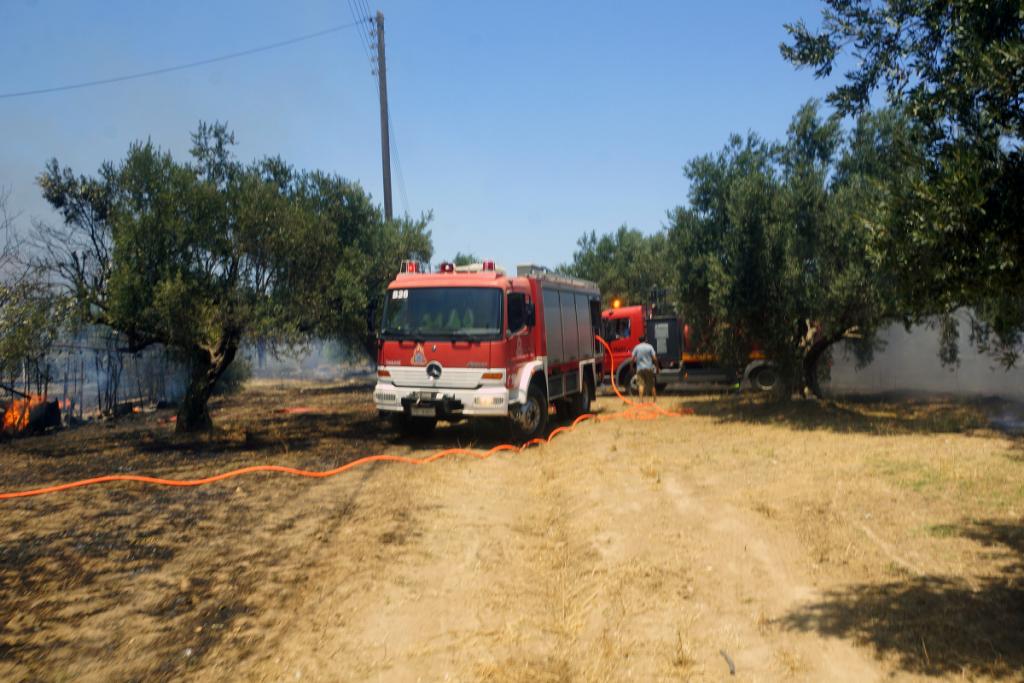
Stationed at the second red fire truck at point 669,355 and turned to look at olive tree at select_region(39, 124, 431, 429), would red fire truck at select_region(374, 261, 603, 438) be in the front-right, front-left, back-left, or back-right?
front-left

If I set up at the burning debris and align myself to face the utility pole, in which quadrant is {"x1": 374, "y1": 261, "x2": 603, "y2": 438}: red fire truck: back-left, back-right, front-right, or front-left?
front-right

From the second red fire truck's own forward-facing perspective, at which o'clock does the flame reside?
The flame is roughly at 11 o'clock from the second red fire truck.

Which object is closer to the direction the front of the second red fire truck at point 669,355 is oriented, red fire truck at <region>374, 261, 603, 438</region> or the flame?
the flame

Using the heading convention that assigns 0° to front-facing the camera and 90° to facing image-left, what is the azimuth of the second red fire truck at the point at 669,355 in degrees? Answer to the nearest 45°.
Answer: approximately 90°

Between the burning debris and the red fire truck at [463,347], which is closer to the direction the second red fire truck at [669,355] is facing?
the burning debris

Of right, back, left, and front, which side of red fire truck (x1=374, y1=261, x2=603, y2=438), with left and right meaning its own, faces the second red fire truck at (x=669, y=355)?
back

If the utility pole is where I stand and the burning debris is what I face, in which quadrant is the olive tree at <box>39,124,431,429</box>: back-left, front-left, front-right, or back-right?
front-left

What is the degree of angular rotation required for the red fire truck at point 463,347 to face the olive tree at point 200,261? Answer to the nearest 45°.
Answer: approximately 45° to its right

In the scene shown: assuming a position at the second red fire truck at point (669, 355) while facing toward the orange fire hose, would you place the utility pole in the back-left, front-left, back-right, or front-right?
front-right

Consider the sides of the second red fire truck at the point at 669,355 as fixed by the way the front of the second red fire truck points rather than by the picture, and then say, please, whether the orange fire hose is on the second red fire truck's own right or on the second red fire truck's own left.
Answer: on the second red fire truck's own left

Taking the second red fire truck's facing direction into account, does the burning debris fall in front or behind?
in front

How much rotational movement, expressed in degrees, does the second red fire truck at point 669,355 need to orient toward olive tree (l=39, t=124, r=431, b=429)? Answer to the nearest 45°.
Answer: approximately 45° to its left

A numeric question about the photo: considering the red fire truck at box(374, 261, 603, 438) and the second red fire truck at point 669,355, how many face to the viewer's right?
0

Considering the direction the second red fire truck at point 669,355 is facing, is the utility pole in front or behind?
in front

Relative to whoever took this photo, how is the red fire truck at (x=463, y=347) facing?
facing the viewer and to the left of the viewer
